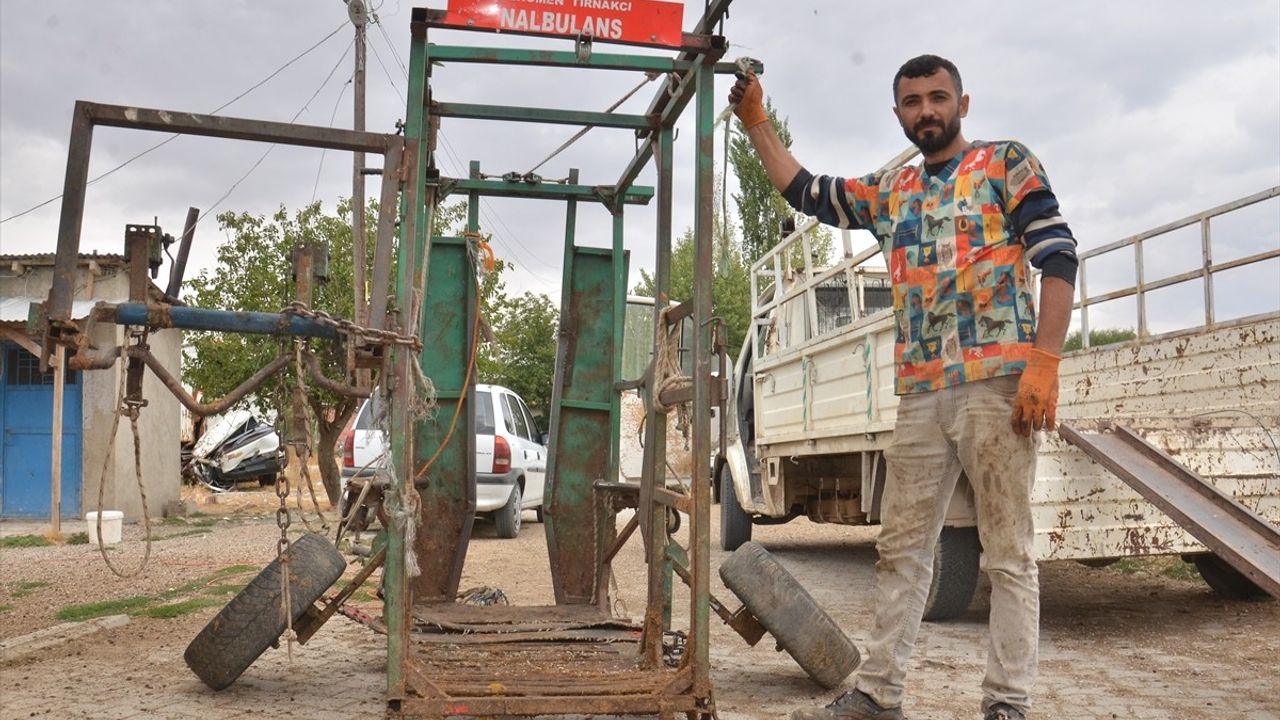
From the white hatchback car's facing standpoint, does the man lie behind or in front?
behind

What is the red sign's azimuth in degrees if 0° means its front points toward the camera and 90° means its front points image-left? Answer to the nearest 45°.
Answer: approximately 0°

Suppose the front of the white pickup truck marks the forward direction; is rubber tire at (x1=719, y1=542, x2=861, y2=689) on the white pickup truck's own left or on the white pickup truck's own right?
on the white pickup truck's own left

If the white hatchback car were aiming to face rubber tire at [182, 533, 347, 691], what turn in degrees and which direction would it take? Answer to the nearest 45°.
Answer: approximately 180°

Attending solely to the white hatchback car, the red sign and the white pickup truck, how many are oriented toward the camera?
1

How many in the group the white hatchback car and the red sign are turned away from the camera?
1

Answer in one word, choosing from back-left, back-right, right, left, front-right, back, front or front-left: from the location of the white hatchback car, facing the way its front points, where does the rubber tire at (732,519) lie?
back-right

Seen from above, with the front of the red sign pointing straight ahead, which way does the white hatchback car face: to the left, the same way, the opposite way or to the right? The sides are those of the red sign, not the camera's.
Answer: the opposite way

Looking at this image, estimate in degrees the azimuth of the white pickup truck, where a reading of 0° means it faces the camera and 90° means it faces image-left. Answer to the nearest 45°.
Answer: approximately 135°

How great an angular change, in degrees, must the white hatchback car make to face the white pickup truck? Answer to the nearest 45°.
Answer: approximately 135° to its right

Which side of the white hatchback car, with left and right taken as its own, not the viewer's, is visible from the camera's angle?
back

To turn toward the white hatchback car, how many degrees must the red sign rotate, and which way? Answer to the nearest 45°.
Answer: approximately 180°

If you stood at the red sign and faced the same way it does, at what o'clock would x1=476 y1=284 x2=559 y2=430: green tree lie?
The green tree is roughly at 6 o'clock from the red sign.

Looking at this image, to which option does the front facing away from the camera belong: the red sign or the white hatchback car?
the white hatchback car

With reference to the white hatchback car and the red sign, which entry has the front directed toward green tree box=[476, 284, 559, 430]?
the white hatchback car
